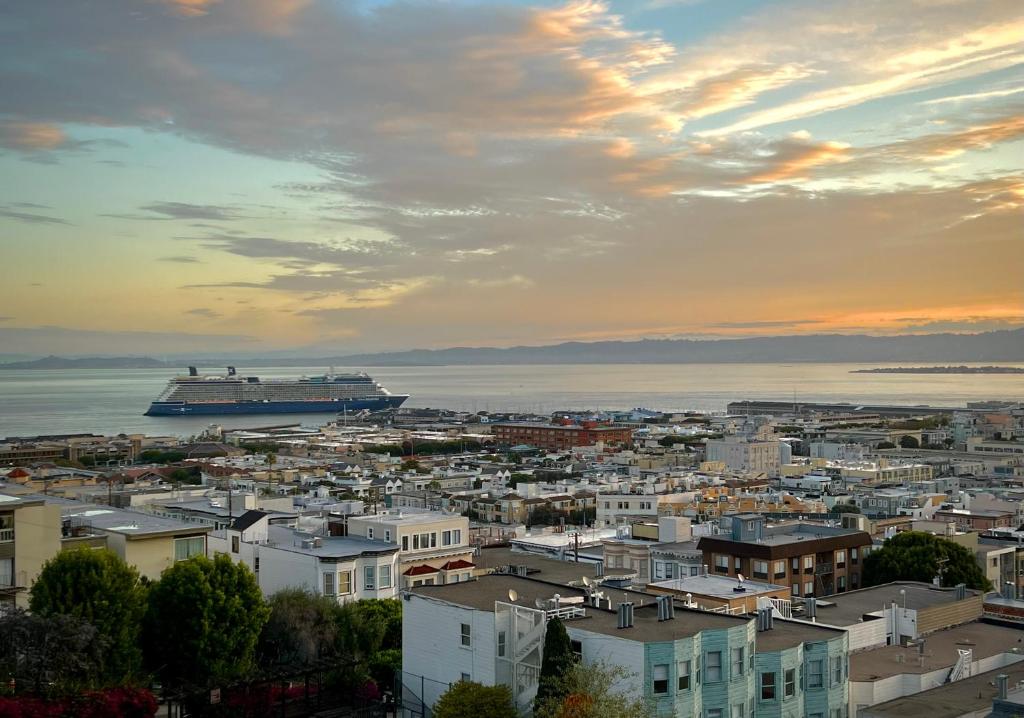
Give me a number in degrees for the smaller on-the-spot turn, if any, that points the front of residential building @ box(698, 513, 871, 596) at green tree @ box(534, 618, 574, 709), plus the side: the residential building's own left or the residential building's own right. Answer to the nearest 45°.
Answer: approximately 45° to the residential building's own right

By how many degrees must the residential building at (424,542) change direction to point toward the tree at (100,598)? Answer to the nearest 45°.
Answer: approximately 90° to its right

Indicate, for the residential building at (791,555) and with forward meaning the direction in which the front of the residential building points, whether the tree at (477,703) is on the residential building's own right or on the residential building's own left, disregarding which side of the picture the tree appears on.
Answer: on the residential building's own right

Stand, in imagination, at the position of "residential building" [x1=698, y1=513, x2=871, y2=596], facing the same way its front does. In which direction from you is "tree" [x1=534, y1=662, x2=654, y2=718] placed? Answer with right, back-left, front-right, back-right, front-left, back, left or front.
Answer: front-right

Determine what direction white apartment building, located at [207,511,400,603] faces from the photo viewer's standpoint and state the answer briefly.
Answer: facing the viewer and to the right of the viewer

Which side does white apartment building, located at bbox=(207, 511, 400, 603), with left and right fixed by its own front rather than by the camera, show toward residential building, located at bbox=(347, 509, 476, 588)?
left

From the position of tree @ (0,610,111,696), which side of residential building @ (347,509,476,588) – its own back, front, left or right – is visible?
right

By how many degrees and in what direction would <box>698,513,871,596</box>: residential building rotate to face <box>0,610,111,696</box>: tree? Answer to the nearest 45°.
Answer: approximately 90° to its right

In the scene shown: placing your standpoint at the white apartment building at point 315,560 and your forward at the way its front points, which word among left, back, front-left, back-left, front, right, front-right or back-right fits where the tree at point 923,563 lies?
front-left

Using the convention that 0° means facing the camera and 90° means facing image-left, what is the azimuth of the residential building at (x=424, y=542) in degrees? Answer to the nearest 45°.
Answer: approximately 315°
